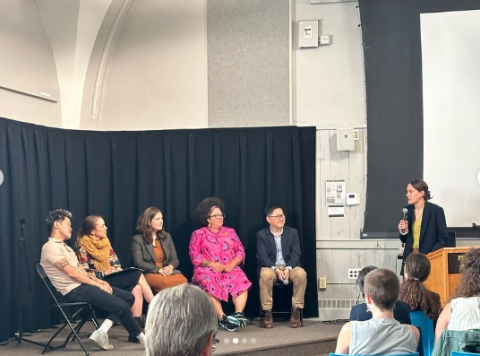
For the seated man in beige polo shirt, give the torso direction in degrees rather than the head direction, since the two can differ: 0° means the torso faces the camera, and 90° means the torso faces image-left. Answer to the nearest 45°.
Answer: approximately 270°

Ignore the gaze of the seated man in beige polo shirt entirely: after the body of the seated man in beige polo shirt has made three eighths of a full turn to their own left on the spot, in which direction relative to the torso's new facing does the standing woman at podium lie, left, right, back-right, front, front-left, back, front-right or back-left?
back-right

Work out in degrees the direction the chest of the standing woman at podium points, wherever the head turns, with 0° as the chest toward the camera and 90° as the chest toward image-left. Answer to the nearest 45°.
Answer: approximately 45°

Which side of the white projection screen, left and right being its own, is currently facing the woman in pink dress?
right

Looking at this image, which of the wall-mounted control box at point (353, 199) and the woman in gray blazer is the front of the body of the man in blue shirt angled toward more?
the woman in gray blazer

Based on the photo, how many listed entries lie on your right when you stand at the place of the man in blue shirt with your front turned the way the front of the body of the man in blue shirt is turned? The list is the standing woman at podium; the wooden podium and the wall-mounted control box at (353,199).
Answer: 0

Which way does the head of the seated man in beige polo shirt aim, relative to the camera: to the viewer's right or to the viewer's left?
to the viewer's right

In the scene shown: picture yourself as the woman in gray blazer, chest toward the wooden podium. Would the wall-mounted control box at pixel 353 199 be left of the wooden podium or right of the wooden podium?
left

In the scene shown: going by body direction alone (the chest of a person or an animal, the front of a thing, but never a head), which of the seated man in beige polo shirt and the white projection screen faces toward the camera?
the white projection screen

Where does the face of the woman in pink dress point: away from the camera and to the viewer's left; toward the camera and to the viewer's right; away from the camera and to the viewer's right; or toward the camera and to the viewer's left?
toward the camera and to the viewer's right

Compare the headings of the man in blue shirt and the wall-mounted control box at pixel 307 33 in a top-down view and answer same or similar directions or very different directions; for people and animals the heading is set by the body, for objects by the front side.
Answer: same or similar directions

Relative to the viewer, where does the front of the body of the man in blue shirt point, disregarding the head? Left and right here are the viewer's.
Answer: facing the viewer

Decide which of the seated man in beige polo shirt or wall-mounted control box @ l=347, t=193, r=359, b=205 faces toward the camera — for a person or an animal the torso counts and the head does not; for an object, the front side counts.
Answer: the wall-mounted control box

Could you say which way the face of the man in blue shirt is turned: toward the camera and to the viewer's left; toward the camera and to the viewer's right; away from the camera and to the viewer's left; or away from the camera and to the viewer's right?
toward the camera and to the viewer's right

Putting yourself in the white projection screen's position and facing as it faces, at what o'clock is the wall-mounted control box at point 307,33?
The wall-mounted control box is roughly at 3 o'clock from the white projection screen.

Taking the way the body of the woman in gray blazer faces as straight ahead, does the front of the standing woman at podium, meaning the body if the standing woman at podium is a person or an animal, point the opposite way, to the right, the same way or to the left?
to the right
